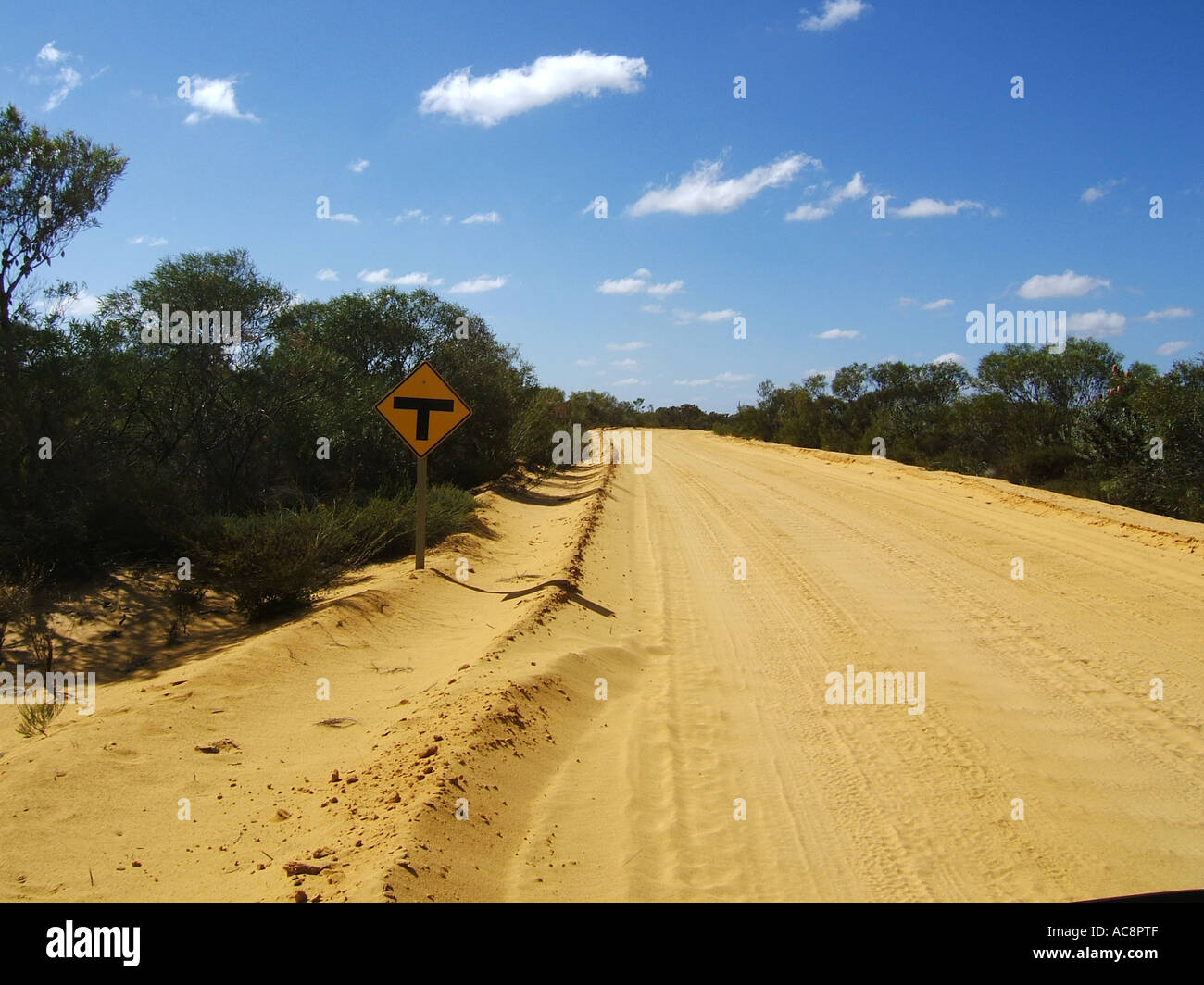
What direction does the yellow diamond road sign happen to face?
toward the camera

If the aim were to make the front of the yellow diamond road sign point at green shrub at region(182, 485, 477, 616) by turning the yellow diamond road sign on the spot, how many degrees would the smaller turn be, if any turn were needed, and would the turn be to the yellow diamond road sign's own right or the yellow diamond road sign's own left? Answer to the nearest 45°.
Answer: approximately 45° to the yellow diamond road sign's own right

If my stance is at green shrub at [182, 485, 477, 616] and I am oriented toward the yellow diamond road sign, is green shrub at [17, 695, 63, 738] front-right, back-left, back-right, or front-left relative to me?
back-right

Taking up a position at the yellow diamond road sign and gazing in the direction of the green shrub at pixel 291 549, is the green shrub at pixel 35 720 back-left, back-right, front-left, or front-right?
front-left

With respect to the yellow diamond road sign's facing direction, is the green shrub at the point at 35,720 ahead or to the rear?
ahead
